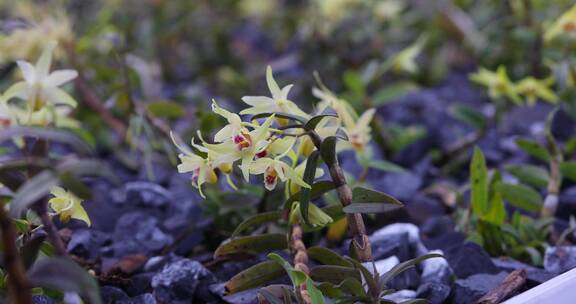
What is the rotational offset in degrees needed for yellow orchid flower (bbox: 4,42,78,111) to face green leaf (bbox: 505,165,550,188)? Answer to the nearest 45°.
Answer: approximately 90° to its left

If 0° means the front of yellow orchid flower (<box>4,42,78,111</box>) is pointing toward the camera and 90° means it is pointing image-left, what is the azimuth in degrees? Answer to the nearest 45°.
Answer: approximately 0°

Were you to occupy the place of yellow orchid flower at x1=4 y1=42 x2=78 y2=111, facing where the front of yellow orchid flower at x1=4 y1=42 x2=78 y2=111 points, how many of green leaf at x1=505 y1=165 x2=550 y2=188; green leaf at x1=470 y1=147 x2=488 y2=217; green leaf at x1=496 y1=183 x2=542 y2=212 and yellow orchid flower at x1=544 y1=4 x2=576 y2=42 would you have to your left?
4
